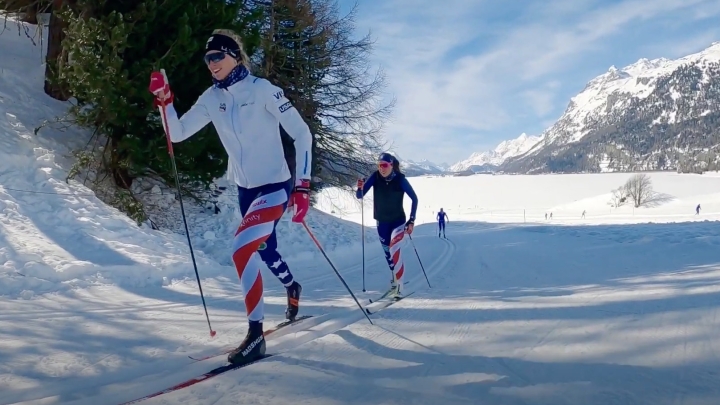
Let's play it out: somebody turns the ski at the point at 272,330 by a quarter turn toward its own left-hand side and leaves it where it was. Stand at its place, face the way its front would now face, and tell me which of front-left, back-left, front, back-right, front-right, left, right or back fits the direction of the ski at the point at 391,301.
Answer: left

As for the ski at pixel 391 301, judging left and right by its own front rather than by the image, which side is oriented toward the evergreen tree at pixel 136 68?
right

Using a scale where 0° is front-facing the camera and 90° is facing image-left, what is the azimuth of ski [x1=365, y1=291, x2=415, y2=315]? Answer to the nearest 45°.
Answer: approximately 45°

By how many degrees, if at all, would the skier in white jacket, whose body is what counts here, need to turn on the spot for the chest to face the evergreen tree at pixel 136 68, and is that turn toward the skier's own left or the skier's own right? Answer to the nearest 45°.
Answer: approximately 135° to the skier's own right

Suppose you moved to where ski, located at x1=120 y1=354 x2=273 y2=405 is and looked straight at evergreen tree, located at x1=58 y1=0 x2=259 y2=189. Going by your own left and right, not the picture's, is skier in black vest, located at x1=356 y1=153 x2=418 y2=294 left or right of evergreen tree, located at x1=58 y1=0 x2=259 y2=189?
right

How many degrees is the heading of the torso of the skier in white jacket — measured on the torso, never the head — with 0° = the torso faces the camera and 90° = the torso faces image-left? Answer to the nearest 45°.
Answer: approximately 45°

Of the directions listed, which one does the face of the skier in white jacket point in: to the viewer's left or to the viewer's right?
to the viewer's left

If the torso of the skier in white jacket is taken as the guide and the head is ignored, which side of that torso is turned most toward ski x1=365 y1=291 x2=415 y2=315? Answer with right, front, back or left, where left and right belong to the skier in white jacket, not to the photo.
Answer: back
